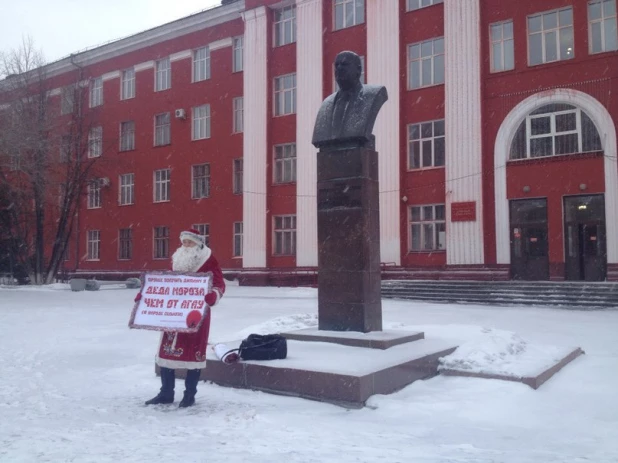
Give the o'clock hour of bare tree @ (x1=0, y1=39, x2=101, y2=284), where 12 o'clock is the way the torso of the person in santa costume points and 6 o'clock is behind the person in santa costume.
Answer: The bare tree is roughly at 4 o'clock from the person in santa costume.

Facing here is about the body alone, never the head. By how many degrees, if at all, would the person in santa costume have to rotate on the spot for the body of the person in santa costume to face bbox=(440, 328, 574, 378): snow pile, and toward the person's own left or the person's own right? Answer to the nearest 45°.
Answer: approximately 135° to the person's own left

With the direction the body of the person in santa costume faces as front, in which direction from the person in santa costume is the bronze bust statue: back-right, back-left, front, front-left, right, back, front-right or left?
back

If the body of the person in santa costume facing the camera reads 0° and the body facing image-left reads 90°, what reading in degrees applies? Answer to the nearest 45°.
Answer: approximately 45°

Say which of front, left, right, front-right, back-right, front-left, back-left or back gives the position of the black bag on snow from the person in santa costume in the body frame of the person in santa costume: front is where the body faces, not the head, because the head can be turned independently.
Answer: back

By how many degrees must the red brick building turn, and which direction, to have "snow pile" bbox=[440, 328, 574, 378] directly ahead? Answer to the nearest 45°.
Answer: approximately 45° to its left

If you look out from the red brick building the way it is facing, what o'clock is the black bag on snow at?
The black bag on snow is roughly at 11 o'clock from the red brick building.

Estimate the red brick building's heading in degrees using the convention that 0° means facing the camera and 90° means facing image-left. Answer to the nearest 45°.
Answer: approximately 45°

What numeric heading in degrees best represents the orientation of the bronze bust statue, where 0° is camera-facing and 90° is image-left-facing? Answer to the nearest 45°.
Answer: approximately 45°
